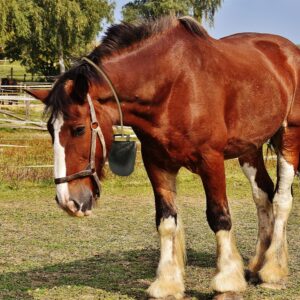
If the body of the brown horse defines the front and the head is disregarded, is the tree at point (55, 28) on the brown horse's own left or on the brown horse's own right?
on the brown horse's own right
